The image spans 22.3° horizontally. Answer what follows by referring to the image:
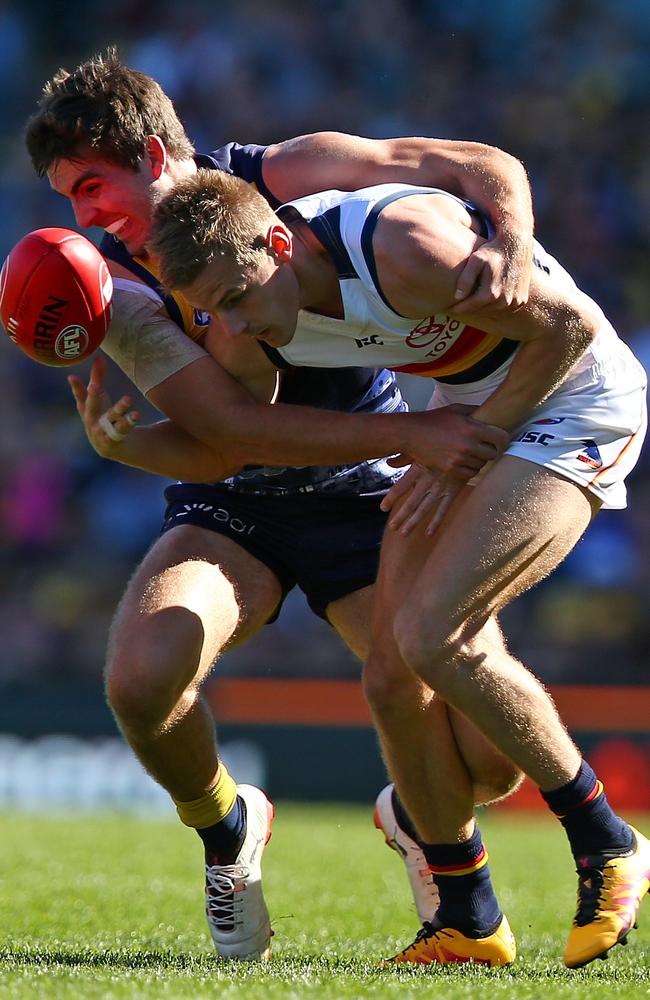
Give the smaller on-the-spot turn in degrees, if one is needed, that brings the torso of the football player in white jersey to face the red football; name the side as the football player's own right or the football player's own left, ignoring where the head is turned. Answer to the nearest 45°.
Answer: approximately 45° to the football player's own right

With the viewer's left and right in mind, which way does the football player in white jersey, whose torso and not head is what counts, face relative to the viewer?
facing the viewer and to the left of the viewer

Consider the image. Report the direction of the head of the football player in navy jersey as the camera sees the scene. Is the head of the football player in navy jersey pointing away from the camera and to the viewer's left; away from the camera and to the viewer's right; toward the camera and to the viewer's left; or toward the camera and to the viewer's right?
toward the camera and to the viewer's left
